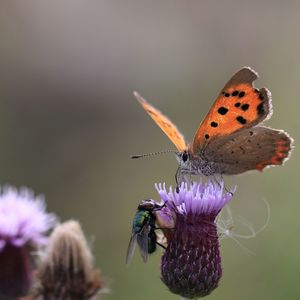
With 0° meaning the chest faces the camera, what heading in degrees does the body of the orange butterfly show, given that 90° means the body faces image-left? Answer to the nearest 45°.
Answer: approximately 45°

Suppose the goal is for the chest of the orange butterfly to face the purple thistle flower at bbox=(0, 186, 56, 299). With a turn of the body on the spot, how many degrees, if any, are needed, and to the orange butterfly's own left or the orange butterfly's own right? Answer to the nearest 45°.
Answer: approximately 45° to the orange butterfly's own right
